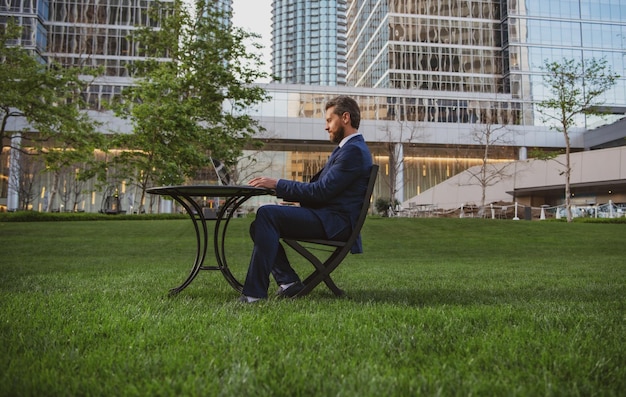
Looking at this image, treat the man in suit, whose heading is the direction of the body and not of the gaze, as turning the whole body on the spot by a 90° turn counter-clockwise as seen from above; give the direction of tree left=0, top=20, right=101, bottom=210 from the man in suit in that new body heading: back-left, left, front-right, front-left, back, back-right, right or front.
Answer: back-right

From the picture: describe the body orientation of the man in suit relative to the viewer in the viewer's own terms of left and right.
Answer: facing to the left of the viewer

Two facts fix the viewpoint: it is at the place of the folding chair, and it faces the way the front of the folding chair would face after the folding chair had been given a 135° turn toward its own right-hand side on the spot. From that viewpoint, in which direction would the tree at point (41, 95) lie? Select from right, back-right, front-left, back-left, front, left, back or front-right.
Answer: left

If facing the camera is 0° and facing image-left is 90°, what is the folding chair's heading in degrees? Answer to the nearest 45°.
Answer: approximately 90°

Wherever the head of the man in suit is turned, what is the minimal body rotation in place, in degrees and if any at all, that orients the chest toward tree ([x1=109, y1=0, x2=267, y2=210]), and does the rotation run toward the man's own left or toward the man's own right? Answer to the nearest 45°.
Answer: approximately 90° to the man's own right

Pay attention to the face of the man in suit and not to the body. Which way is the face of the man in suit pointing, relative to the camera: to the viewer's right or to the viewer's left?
to the viewer's left

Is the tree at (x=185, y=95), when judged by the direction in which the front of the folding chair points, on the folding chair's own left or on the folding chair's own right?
on the folding chair's own right
